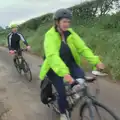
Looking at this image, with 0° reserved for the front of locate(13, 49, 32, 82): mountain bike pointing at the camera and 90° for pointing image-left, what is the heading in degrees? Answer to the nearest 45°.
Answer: approximately 315°
